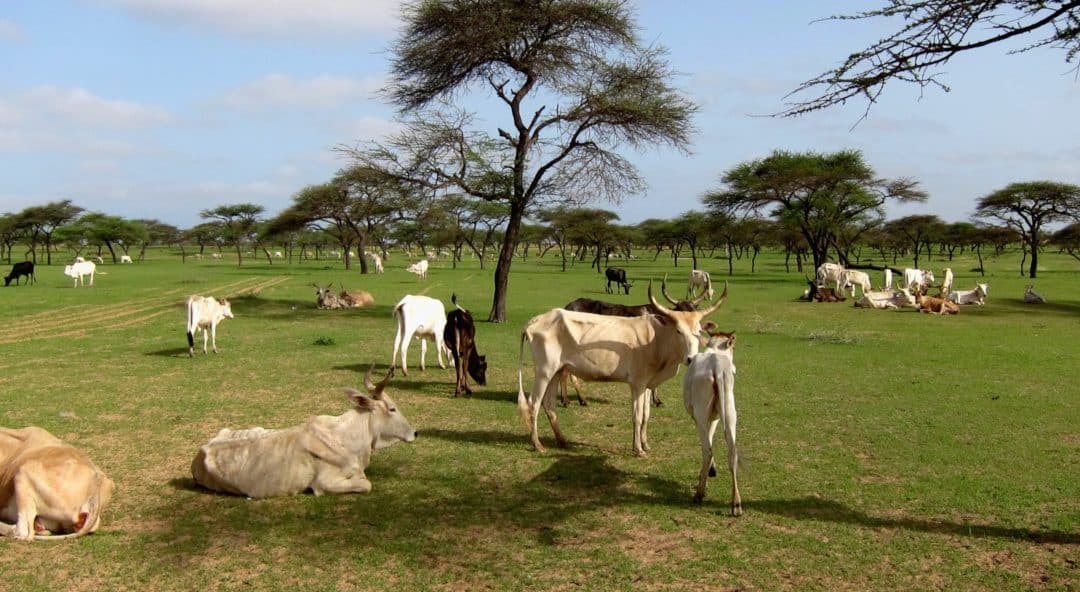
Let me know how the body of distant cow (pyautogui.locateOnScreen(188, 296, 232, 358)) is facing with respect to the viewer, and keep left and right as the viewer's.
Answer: facing away from the viewer and to the right of the viewer

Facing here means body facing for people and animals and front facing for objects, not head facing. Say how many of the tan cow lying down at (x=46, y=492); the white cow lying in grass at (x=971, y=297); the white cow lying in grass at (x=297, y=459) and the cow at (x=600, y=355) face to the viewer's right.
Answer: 3

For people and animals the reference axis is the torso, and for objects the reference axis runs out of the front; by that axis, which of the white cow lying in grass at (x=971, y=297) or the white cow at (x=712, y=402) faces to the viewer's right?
the white cow lying in grass

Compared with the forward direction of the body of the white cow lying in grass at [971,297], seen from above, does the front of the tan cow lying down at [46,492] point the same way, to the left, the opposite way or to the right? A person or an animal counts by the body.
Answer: the opposite way

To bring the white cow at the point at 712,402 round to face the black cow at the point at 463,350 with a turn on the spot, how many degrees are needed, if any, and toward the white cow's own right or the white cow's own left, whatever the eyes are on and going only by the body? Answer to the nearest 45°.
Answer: approximately 45° to the white cow's own left

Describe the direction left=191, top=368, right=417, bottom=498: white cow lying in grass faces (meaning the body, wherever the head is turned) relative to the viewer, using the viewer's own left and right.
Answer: facing to the right of the viewer

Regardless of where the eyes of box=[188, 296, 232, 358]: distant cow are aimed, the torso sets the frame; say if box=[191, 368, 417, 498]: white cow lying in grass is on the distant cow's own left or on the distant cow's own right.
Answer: on the distant cow's own right

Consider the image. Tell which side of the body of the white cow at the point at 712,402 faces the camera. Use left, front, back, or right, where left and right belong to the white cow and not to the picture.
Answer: back

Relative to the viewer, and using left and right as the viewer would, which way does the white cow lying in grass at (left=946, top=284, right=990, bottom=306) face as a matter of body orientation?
facing to the right of the viewer
